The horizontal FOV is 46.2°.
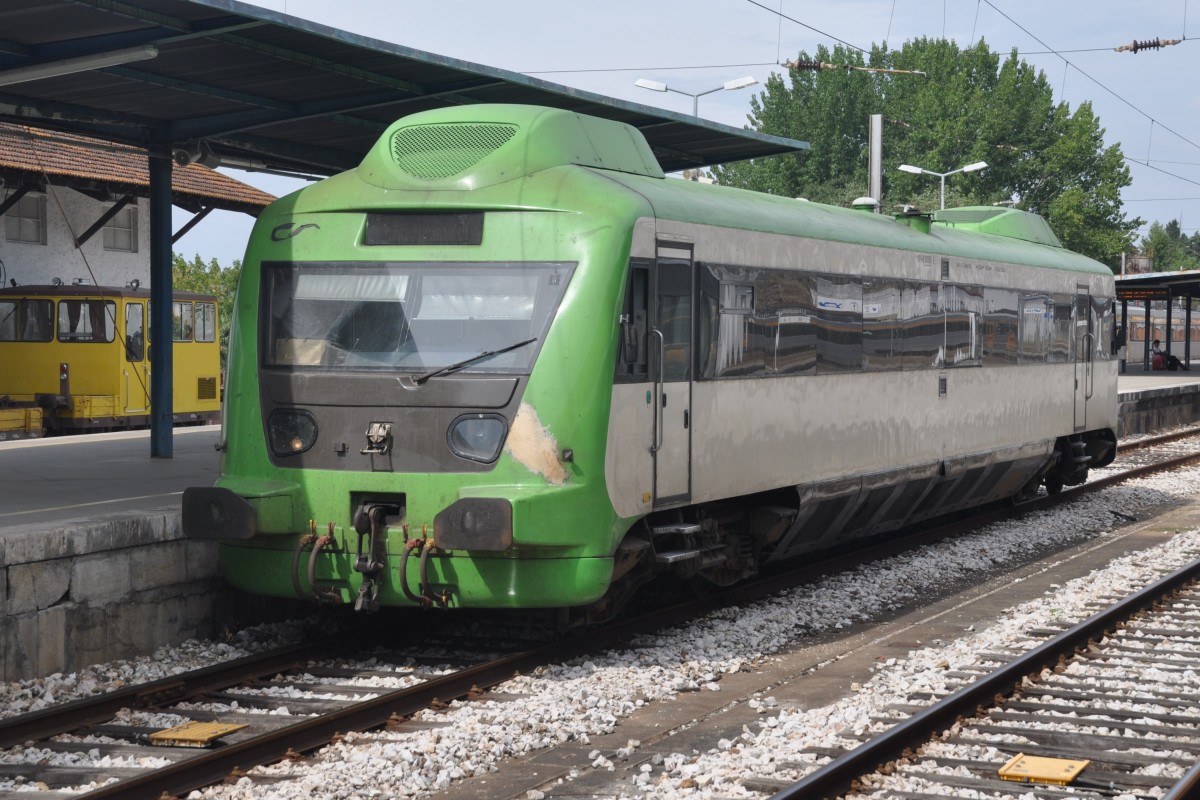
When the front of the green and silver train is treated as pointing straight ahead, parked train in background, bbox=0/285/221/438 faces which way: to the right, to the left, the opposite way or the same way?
the same way

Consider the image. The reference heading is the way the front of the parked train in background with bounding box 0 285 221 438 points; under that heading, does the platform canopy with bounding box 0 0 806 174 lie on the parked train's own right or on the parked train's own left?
on the parked train's own left

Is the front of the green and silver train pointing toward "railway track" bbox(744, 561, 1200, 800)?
no

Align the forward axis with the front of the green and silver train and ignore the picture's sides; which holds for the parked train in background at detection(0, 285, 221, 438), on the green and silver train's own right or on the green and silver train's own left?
on the green and silver train's own right

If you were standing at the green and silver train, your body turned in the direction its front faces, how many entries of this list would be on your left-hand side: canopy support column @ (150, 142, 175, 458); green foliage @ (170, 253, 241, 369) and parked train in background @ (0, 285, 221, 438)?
0

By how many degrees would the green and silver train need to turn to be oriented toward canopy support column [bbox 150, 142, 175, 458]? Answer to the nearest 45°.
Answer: approximately 90° to its right

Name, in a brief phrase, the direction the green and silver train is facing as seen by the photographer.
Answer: facing the viewer and to the left of the viewer

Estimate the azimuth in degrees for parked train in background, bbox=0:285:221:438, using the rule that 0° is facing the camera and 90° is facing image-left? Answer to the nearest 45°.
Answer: approximately 45°

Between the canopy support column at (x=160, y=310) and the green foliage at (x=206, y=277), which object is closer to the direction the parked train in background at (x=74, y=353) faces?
the canopy support column

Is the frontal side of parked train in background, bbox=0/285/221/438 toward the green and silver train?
no

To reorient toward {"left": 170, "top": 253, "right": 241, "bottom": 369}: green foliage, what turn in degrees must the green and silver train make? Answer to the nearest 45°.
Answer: approximately 135° to its right

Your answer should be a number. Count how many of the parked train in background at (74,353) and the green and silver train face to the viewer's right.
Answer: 0

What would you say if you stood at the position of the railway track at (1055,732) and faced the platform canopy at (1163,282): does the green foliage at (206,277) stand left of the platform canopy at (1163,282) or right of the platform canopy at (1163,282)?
left
